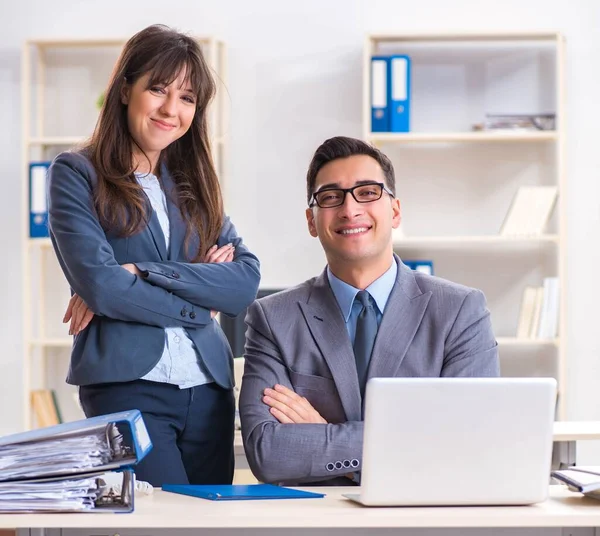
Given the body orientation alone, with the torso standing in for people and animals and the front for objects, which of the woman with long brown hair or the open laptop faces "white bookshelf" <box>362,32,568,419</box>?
the open laptop

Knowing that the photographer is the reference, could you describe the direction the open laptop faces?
facing away from the viewer

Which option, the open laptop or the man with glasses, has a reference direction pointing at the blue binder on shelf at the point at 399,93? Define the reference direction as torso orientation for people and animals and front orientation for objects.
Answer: the open laptop

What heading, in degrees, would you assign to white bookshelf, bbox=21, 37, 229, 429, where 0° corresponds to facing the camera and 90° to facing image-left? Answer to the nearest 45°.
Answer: approximately 0°

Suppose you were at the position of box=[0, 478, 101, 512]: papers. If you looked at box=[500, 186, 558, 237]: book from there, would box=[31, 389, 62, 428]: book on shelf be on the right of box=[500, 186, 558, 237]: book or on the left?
left

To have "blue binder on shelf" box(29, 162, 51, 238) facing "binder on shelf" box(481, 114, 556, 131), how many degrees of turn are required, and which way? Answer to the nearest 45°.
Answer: approximately 90° to its left

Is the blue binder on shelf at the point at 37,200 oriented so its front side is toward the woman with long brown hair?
yes
